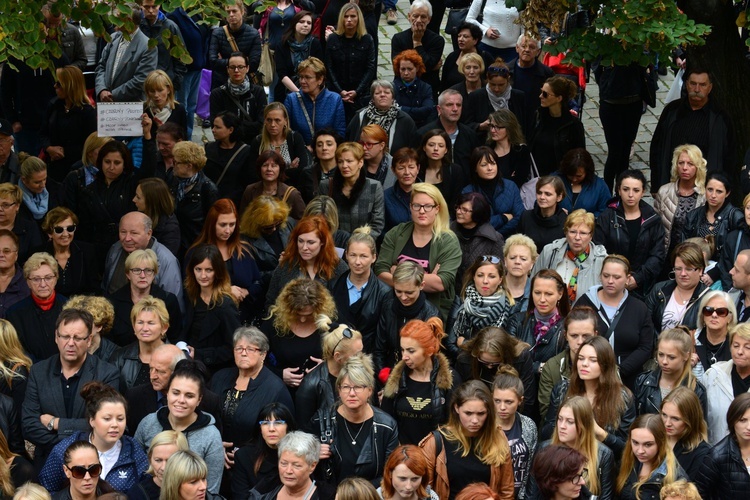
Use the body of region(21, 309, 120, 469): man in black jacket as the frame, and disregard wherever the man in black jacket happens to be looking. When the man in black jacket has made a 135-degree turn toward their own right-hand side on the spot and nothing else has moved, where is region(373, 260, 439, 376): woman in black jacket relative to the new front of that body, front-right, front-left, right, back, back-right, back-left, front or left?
back-right

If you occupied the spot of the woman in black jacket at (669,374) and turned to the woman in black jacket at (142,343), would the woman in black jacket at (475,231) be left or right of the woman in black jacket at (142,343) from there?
right

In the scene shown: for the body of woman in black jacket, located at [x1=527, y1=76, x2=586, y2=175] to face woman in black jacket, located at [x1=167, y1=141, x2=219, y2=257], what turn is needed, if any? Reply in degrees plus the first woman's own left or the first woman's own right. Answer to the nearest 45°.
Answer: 0° — they already face them

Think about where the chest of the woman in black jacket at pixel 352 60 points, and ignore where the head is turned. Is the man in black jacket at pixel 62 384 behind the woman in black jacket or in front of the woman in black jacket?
in front

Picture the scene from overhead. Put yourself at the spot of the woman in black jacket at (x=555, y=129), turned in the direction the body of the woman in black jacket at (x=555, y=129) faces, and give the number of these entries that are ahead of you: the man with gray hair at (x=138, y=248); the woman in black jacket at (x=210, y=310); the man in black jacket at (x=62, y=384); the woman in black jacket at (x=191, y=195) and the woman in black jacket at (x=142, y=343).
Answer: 5

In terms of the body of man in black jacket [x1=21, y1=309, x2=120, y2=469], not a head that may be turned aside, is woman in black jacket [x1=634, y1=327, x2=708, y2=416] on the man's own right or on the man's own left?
on the man's own left

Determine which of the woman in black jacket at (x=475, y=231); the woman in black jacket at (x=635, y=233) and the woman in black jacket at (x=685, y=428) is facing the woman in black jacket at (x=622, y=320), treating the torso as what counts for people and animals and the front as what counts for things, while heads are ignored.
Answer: the woman in black jacket at (x=635, y=233)
